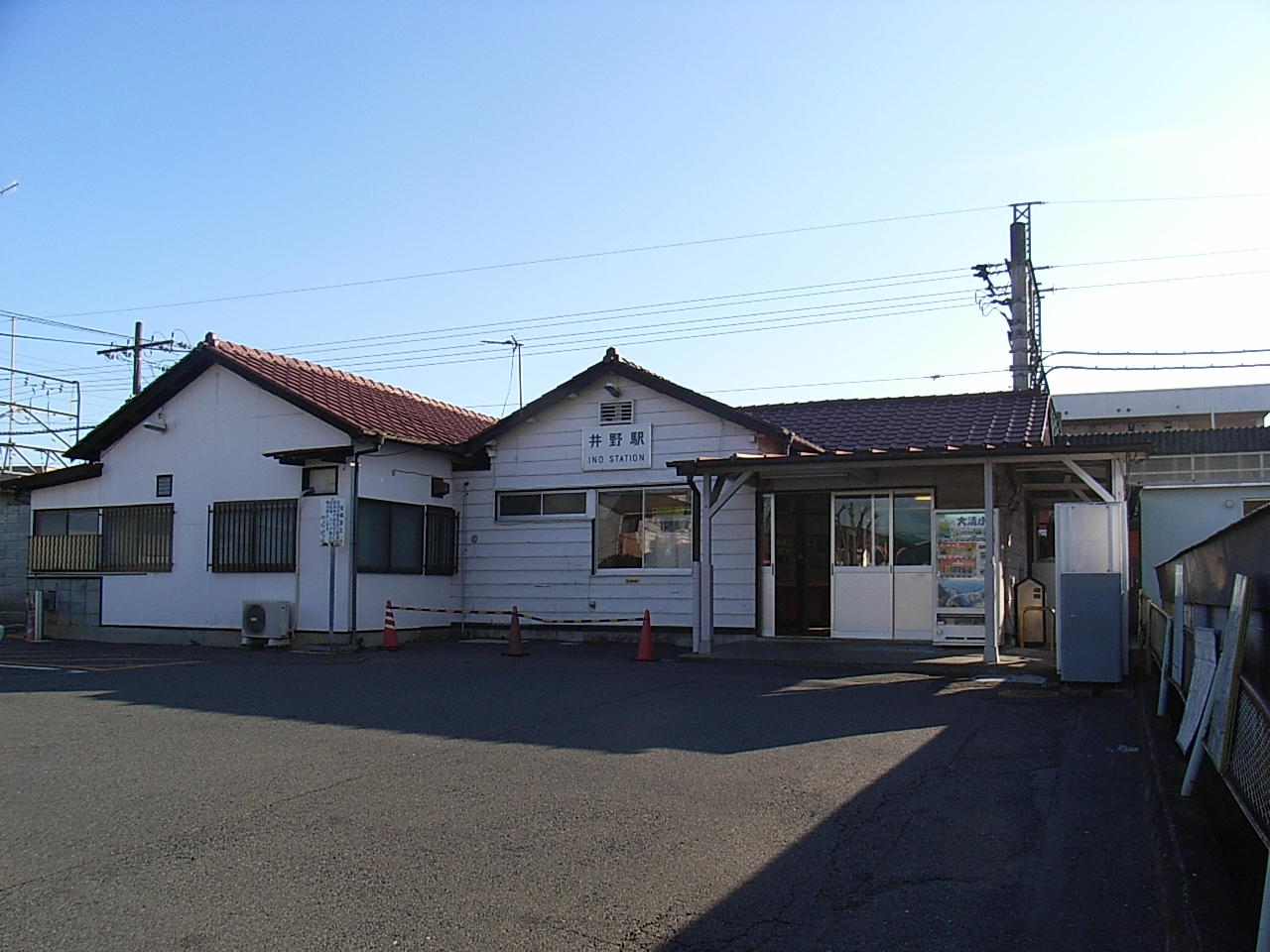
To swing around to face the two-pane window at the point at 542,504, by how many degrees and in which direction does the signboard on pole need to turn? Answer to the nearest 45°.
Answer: approximately 135° to its left

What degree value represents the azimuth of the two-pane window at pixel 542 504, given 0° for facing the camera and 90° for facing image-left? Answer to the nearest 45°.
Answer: approximately 0°

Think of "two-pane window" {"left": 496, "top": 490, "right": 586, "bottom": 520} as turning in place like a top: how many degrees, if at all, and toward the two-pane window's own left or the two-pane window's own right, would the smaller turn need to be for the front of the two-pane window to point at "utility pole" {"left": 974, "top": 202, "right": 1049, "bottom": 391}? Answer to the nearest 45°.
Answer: approximately 135° to the two-pane window's own left

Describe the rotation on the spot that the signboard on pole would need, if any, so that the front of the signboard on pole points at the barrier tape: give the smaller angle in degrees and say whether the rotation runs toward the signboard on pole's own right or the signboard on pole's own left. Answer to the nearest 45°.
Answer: approximately 135° to the signboard on pole's own left

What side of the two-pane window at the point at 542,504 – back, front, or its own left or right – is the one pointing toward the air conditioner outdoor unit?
right

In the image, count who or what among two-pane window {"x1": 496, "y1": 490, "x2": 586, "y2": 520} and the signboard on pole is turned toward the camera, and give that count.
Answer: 2
